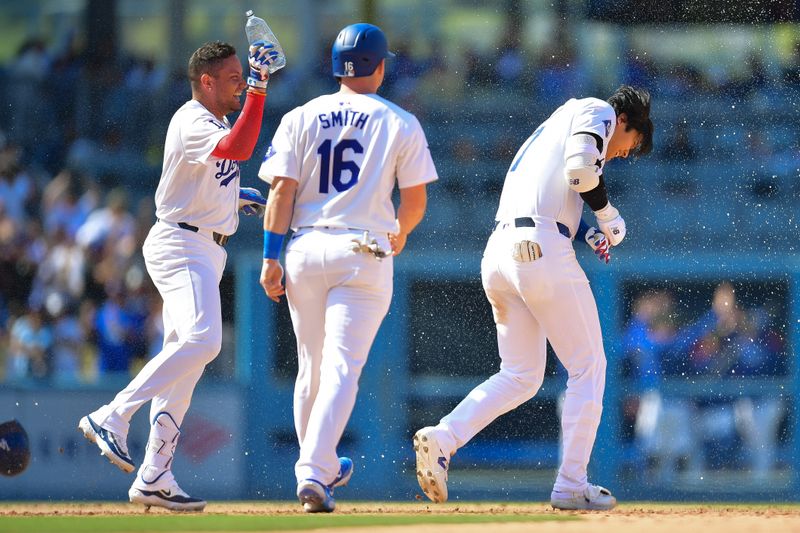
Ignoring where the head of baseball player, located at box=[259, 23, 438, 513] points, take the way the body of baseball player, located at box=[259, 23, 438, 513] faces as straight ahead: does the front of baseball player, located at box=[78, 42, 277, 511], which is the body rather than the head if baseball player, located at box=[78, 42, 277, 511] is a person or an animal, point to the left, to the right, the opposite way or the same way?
to the right

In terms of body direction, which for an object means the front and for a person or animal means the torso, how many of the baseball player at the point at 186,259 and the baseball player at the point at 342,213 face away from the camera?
1

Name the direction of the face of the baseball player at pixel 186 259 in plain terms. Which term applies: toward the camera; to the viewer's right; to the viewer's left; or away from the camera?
to the viewer's right

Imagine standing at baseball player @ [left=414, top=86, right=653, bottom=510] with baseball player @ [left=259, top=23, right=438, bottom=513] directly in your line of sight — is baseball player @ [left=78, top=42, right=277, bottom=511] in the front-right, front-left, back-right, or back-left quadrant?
front-right

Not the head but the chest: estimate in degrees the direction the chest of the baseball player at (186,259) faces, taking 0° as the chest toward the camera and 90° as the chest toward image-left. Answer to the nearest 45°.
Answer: approximately 270°

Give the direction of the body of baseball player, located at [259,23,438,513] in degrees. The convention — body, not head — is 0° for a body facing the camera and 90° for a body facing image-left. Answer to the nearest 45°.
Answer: approximately 180°

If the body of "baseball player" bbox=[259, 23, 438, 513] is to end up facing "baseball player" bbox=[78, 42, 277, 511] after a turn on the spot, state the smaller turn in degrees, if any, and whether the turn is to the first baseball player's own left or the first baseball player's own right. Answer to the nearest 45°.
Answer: approximately 45° to the first baseball player's own left

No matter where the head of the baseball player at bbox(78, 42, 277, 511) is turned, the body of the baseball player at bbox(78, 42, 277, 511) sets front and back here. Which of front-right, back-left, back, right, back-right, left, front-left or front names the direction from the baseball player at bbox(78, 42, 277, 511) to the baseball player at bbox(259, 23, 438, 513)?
front-right

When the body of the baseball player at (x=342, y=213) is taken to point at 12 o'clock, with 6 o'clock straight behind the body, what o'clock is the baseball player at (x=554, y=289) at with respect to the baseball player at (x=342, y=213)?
the baseball player at (x=554, y=289) is roughly at 2 o'clock from the baseball player at (x=342, y=213).

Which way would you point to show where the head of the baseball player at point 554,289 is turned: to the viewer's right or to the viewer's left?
to the viewer's right

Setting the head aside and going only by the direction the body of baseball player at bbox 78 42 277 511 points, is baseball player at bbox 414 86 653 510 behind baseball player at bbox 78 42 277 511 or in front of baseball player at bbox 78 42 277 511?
in front
